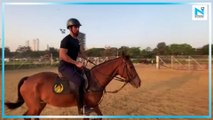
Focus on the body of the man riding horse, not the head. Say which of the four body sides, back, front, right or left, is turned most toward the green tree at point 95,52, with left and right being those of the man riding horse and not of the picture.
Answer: left

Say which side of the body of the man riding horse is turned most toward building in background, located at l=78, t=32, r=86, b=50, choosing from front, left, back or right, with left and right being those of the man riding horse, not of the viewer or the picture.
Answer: left

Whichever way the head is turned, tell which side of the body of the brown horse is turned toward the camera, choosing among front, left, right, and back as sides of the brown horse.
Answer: right

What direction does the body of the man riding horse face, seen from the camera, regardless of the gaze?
to the viewer's right
